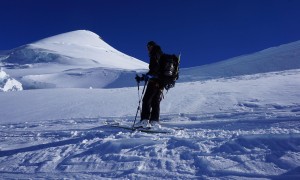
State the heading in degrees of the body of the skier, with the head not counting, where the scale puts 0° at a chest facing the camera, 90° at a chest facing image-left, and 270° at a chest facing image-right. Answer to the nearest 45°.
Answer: approximately 90°
